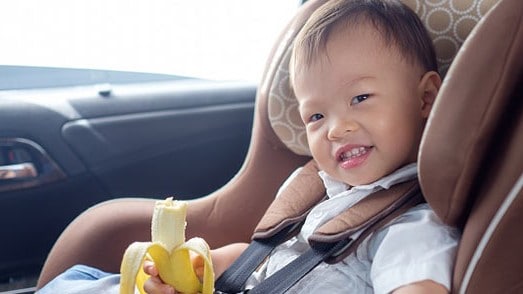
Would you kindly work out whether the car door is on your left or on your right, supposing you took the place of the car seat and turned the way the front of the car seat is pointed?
on your right

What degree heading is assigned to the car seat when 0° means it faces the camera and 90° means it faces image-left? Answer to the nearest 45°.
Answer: approximately 45°
